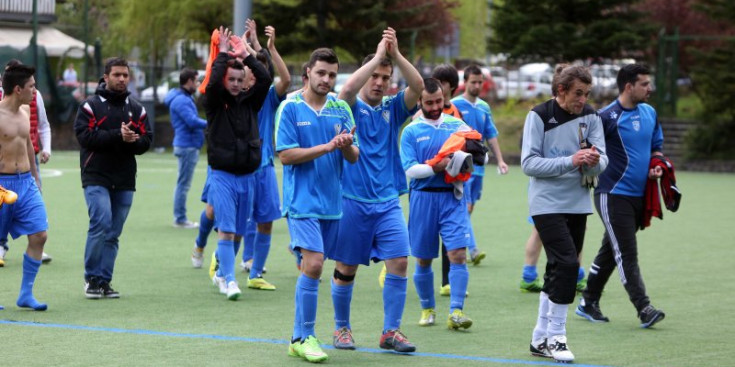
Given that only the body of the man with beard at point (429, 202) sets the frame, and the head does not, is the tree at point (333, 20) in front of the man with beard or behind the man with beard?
behind

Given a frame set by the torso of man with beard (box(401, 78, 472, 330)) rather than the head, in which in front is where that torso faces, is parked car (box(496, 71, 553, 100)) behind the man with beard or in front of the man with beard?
behind

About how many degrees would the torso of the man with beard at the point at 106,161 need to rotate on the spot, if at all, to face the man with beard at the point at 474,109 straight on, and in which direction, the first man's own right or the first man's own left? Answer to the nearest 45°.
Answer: approximately 45° to the first man's own left

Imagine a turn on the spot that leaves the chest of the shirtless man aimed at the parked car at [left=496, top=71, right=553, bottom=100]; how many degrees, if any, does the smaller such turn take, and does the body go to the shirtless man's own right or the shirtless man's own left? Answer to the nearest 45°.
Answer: approximately 90° to the shirtless man's own left

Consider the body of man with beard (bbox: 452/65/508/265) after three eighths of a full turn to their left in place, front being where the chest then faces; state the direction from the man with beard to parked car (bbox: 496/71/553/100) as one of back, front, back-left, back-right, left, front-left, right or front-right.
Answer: front

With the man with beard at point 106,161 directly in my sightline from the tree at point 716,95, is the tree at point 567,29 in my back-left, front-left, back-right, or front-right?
back-right

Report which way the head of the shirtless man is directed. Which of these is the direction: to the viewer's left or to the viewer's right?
to the viewer's right

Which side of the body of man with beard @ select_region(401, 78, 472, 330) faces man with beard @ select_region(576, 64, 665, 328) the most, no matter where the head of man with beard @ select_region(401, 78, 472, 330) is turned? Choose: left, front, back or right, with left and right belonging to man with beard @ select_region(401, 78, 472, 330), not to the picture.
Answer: left

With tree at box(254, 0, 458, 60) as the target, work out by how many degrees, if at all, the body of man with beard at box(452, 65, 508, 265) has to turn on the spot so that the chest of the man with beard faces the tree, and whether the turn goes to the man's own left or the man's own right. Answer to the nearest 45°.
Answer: approximately 135° to the man's own left

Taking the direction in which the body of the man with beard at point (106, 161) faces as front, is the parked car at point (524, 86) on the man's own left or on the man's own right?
on the man's own left

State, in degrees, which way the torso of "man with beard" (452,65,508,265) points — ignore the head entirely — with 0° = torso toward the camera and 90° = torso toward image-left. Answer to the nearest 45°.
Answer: approximately 315°

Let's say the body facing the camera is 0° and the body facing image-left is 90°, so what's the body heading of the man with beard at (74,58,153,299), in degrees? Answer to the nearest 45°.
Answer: approximately 315°
